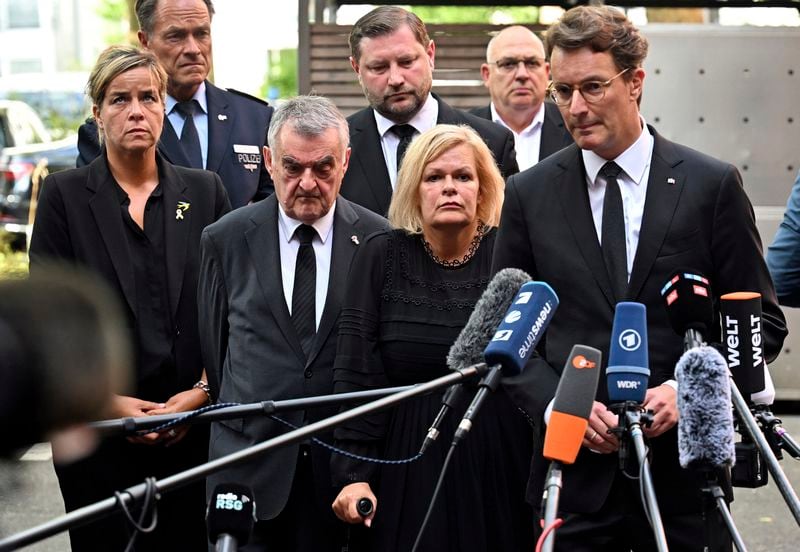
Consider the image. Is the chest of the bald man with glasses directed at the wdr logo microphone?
yes

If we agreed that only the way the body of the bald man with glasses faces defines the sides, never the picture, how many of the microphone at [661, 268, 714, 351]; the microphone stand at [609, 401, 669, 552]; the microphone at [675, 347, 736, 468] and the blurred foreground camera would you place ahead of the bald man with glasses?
4

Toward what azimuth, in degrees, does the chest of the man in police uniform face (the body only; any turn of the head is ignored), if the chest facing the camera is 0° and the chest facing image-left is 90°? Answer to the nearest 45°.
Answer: approximately 0°

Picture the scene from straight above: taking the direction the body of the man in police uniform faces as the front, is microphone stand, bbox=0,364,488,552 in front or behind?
in front

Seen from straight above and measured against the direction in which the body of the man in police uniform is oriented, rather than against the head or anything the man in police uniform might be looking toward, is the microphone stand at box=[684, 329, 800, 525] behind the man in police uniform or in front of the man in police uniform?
in front

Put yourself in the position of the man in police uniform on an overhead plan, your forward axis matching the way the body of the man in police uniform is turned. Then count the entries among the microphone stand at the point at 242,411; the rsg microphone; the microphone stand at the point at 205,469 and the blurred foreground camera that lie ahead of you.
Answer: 4

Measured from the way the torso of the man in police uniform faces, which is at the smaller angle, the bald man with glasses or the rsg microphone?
the rsg microphone

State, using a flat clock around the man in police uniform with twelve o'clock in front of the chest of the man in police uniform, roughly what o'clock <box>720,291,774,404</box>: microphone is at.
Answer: The microphone is roughly at 11 o'clock from the man in police uniform.

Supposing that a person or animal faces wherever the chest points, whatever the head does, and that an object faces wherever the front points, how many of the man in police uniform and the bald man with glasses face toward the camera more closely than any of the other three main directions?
2
